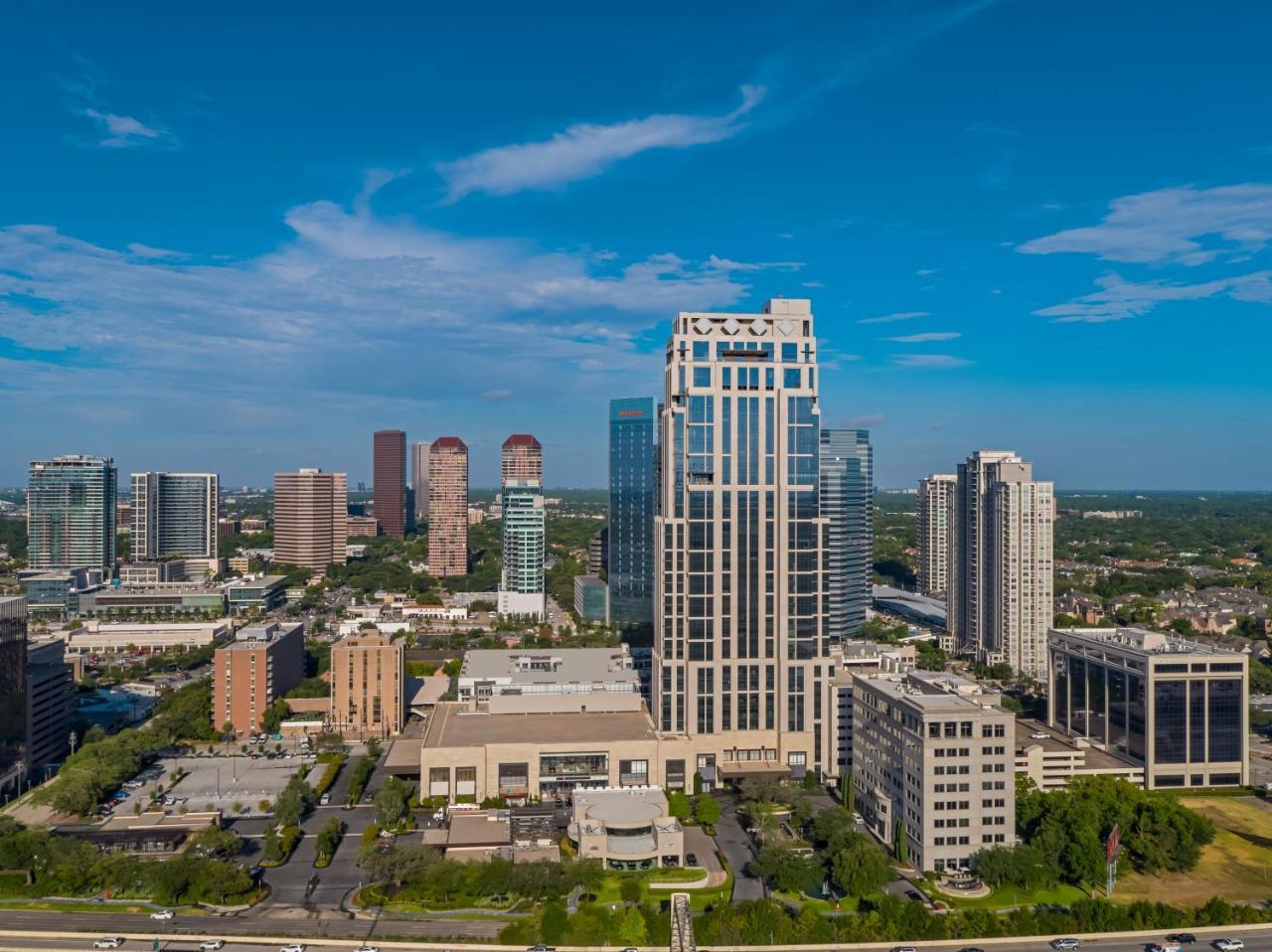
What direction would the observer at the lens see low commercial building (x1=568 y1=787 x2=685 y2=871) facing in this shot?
facing the viewer

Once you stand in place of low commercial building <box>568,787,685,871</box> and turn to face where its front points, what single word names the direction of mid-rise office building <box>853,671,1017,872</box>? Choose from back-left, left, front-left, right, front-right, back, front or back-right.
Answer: left
